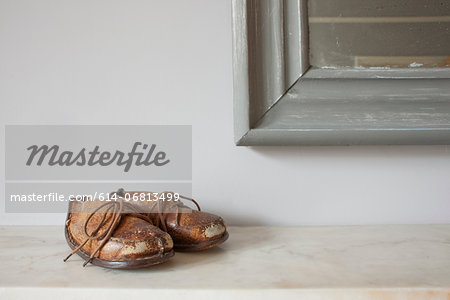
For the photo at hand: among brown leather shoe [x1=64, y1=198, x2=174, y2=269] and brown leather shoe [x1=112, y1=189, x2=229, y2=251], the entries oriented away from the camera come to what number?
0

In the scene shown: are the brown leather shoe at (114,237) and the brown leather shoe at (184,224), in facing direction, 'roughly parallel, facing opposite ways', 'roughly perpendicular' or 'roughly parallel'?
roughly parallel

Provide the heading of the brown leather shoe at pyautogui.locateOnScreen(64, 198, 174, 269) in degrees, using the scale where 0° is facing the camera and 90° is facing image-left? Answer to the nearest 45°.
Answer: approximately 315°

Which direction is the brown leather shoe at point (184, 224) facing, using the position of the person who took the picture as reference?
facing the viewer and to the right of the viewer
